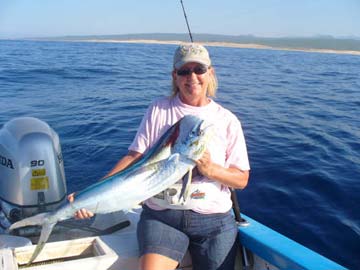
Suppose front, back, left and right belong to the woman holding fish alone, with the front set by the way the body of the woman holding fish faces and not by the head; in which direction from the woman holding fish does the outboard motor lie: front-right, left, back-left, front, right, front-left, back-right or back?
back-right

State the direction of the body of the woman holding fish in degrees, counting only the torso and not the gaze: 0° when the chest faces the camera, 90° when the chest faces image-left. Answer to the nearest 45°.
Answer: approximately 0°
